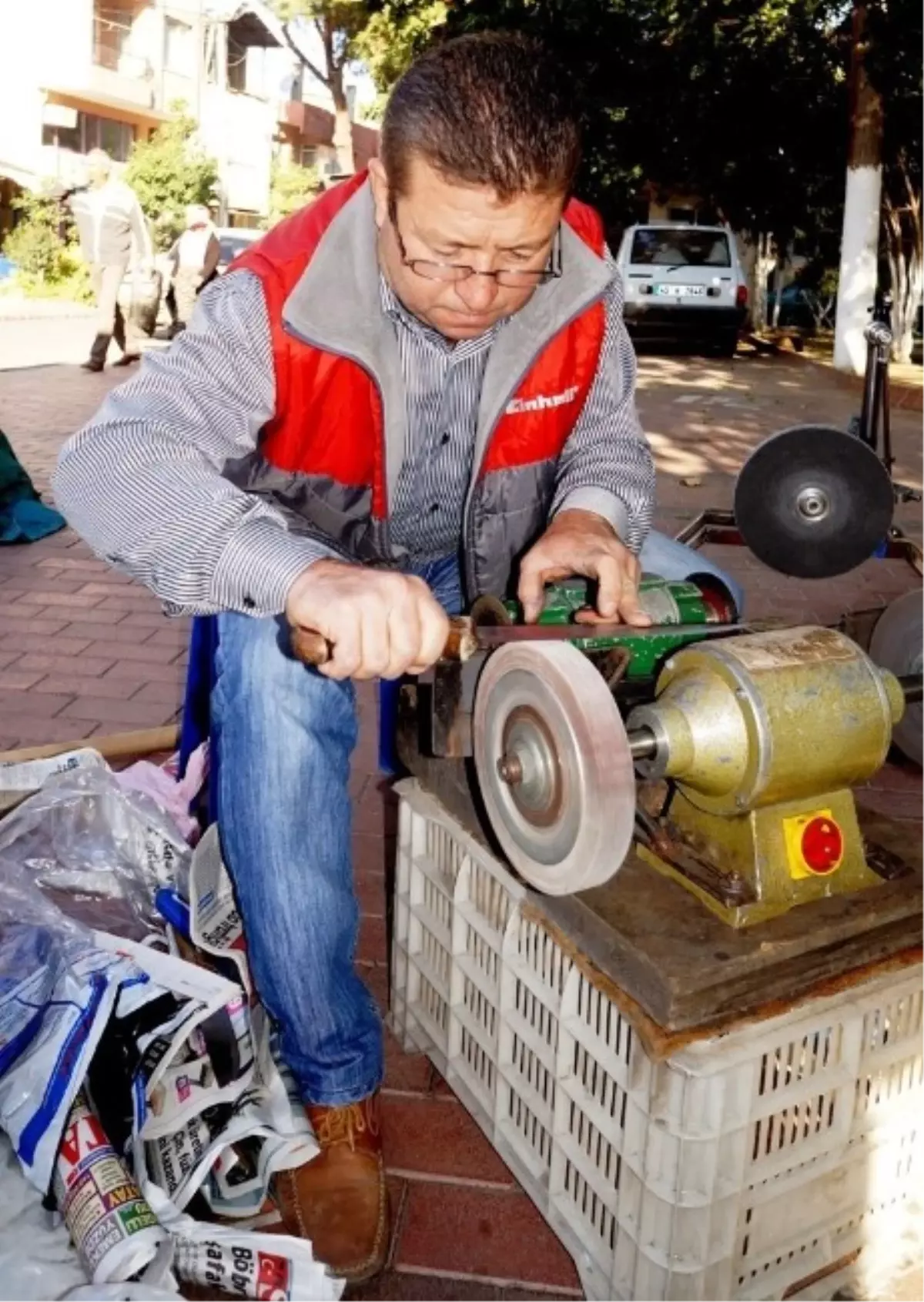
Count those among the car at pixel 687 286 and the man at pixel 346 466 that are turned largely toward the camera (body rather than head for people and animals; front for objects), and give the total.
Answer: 1

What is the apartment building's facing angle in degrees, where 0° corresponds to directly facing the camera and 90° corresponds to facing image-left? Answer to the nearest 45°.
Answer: approximately 315°

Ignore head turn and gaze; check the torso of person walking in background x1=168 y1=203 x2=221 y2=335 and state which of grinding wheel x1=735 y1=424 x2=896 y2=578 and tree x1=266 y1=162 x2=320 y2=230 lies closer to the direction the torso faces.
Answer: the grinding wheel

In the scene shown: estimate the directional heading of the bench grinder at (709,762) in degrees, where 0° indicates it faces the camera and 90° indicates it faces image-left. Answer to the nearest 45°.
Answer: approximately 315°

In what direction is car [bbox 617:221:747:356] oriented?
away from the camera

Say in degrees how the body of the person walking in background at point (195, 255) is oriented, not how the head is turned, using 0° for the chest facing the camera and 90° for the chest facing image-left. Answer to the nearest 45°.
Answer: approximately 45°

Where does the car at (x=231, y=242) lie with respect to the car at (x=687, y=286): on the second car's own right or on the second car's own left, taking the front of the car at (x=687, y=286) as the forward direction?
on the second car's own left

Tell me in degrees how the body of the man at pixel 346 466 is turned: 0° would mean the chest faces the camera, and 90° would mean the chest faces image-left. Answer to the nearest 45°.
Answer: approximately 0°

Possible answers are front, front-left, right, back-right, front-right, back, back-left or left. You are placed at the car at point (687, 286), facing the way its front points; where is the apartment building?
front-left

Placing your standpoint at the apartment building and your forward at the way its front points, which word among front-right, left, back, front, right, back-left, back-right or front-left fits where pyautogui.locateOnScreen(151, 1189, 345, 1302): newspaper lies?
front-right

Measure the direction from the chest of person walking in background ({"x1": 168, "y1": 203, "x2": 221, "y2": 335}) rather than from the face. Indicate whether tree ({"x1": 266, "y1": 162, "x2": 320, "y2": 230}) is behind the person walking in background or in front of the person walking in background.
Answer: behind

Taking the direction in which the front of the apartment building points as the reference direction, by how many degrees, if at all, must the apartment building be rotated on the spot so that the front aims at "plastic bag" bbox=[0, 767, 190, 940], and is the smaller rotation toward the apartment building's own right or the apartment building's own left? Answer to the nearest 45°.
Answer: approximately 45° to the apartment building's own right
